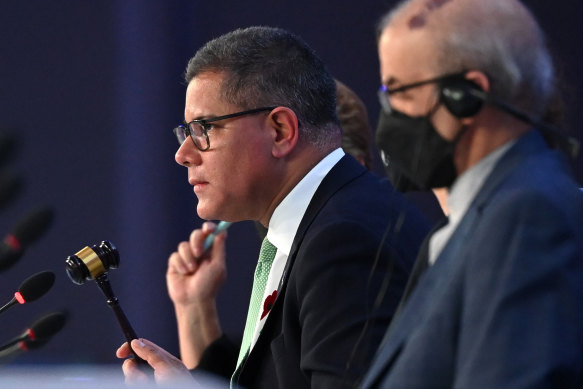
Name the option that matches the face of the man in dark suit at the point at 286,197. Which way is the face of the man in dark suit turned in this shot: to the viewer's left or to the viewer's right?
to the viewer's left

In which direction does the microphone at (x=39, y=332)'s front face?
to the viewer's right

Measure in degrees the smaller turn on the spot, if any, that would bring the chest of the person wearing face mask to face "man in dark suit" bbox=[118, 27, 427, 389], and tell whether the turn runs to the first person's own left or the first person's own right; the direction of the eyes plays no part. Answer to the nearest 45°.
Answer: approximately 45° to the first person's own right

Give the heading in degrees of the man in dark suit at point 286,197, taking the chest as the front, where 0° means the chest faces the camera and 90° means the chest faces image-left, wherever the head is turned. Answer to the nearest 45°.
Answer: approximately 90°

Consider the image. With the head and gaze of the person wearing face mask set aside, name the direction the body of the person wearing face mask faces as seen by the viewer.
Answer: to the viewer's left

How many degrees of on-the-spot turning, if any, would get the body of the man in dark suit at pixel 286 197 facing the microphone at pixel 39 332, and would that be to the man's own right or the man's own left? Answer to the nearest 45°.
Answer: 0° — they already face it

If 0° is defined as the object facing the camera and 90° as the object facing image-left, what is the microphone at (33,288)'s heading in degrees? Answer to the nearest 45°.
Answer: approximately 270°

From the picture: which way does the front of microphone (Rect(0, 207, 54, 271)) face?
to the viewer's right
